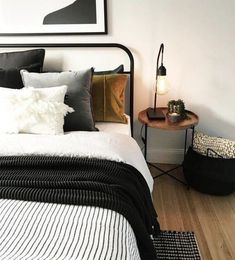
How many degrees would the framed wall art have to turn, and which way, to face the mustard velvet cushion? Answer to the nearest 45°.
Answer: approximately 45° to its left

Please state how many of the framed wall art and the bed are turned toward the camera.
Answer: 2

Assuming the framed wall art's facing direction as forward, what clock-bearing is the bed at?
The bed is roughly at 12 o'clock from the framed wall art.

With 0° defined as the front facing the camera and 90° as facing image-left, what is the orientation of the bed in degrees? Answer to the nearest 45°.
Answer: approximately 0°

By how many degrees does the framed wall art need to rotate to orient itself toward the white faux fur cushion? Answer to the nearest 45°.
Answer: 0° — it already faces it

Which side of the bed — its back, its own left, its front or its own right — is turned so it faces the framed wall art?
back
